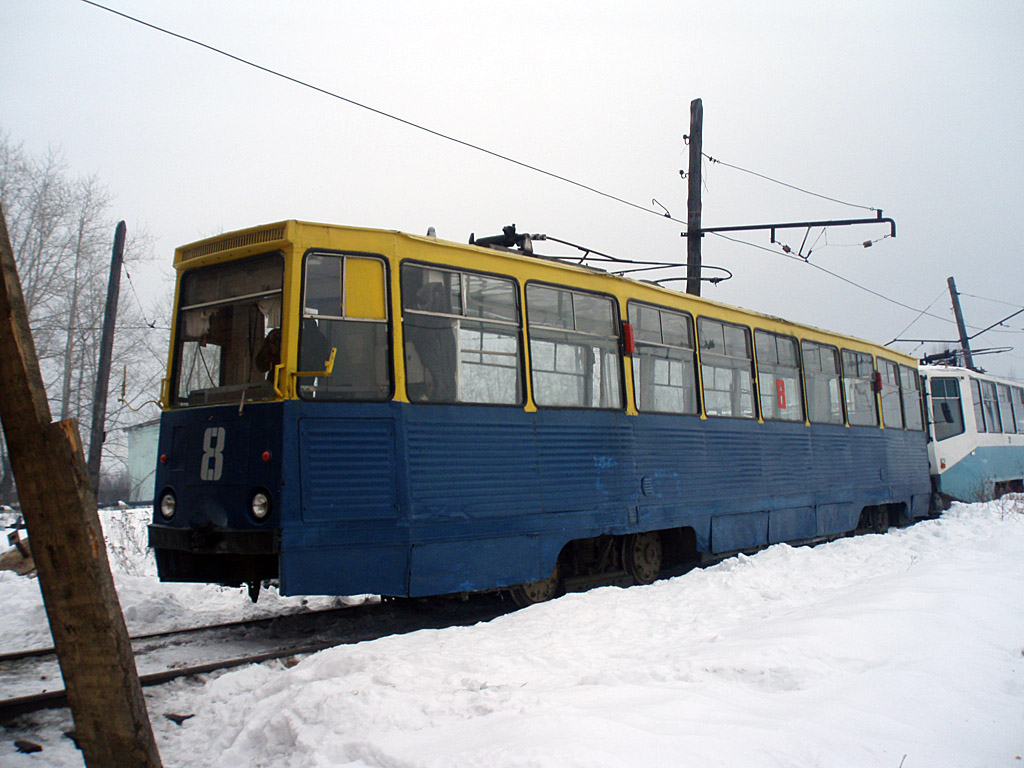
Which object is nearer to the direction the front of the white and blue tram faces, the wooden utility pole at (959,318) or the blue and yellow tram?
the blue and yellow tram

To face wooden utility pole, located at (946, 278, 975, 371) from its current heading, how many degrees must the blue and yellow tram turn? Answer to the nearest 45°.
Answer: approximately 180°

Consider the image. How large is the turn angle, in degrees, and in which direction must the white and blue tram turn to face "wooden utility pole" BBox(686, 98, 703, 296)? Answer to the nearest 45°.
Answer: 0° — it already faces it

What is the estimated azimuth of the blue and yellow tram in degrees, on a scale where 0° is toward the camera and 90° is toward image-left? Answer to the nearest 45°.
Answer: approximately 45°

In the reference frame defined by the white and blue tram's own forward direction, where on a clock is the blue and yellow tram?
The blue and yellow tram is roughly at 11 o'clock from the white and blue tram.

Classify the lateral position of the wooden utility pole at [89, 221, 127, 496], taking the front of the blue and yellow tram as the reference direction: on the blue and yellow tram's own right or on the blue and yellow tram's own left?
on the blue and yellow tram's own right

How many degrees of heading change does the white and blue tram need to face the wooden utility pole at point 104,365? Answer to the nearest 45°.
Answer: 0° — it already faces it

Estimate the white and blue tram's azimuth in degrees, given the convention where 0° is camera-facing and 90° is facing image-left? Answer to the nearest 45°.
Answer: approximately 45°

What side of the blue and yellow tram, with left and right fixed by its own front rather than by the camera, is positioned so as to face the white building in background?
right

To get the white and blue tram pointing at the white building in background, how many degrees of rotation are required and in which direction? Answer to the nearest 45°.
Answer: approximately 45° to its right

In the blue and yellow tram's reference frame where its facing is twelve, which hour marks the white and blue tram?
The white and blue tram is roughly at 6 o'clock from the blue and yellow tram.
